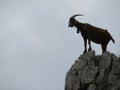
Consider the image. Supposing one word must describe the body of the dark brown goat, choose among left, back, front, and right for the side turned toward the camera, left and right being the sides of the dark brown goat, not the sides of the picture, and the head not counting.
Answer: left
